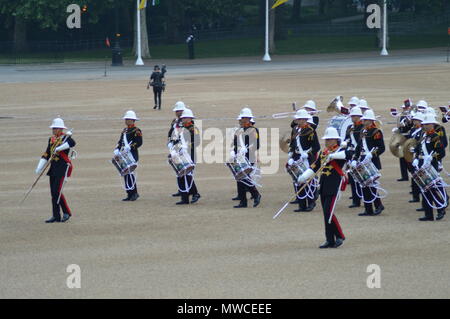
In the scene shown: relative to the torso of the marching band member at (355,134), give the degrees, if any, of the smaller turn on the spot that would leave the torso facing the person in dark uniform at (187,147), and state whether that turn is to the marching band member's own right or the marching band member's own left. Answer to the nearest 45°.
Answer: approximately 45° to the marching band member's own right

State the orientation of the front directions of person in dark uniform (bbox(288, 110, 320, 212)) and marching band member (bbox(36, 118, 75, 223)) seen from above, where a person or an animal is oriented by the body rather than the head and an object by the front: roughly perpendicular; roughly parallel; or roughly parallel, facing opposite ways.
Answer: roughly parallel

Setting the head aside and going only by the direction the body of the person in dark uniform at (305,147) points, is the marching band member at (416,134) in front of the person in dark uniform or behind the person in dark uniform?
behind

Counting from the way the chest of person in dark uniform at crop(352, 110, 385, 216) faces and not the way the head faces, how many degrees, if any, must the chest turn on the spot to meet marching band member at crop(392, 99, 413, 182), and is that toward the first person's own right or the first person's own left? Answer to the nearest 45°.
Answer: approximately 135° to the first person's own right

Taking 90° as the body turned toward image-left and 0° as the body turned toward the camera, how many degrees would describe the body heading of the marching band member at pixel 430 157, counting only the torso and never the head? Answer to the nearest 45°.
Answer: approximately 45°

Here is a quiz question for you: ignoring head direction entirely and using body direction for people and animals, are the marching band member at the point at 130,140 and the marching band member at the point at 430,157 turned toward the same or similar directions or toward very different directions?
same or similar directions

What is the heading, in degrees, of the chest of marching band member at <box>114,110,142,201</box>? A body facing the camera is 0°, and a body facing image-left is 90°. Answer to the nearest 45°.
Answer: approximately 45°

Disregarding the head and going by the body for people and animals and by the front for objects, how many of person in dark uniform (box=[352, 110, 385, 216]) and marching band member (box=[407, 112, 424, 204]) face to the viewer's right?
0

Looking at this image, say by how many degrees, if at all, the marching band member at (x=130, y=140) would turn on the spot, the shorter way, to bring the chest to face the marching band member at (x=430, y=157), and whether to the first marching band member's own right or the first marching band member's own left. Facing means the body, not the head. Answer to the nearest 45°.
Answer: approximately 90° to the first marching band member's own left

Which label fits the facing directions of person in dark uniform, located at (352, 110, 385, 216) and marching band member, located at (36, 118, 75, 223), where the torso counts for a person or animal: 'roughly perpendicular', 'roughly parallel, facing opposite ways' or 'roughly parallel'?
roughly parallel

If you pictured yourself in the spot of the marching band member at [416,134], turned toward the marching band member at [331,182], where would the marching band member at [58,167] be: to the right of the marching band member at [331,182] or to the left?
right

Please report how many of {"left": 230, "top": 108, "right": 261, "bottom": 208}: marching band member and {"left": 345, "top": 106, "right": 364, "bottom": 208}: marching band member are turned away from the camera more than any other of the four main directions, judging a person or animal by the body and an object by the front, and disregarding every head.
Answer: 0

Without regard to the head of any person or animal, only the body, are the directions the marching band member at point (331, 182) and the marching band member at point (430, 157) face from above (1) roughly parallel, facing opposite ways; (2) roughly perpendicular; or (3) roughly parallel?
roughly parallel

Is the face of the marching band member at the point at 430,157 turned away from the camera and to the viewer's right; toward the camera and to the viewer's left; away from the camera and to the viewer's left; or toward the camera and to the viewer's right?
toward the camera and to the viewer's left
